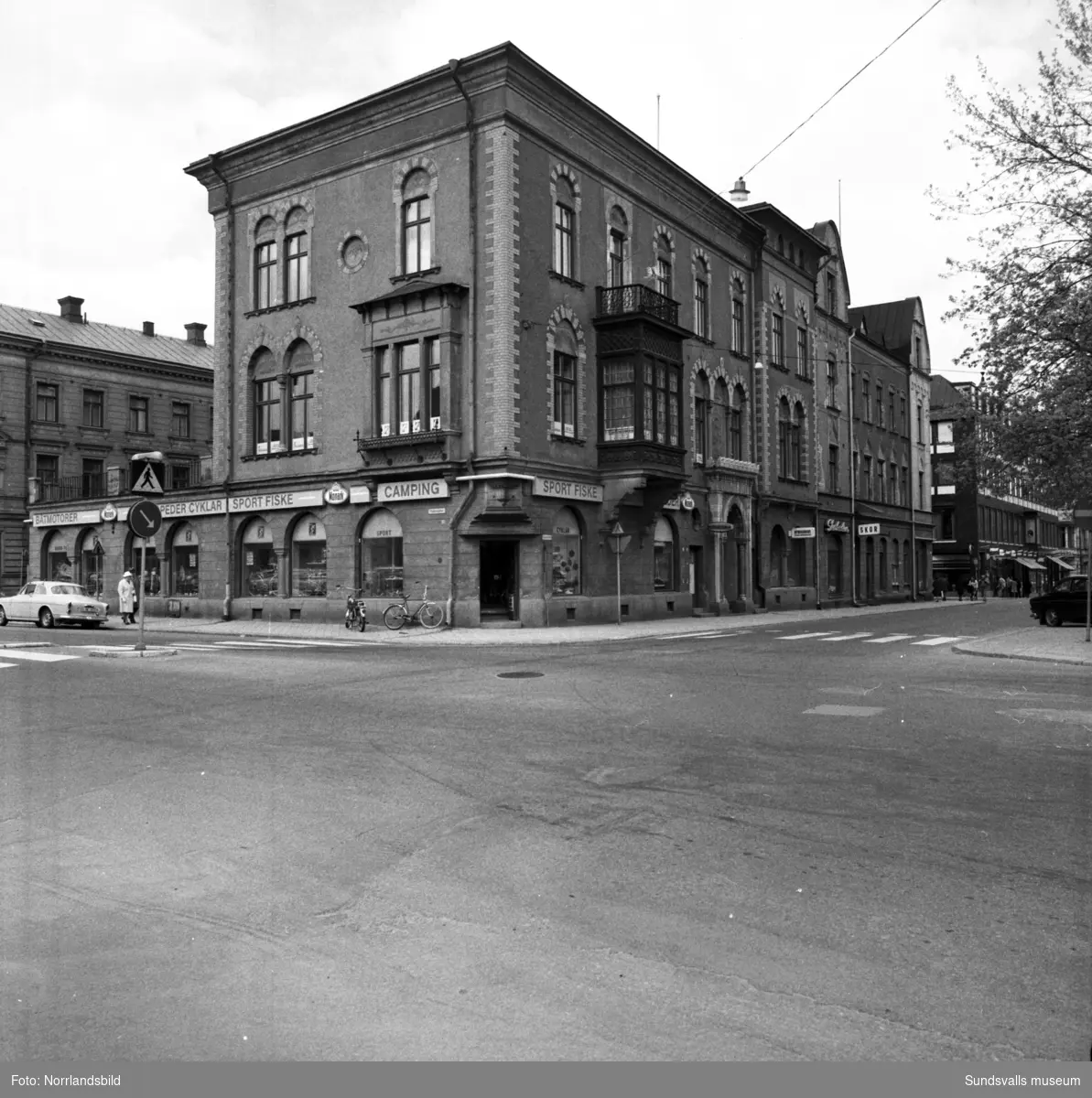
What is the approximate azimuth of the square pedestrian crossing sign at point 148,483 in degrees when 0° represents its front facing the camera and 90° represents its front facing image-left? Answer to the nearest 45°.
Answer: approximately 0°

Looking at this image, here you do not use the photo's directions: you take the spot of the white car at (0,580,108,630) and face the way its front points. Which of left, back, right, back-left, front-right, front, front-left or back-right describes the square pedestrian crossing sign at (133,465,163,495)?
back-left

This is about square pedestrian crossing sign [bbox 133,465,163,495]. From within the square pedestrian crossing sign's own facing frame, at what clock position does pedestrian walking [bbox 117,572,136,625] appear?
The pedestrian walking is roughly at 6 o'clock from the square pedestrian crossing sign.

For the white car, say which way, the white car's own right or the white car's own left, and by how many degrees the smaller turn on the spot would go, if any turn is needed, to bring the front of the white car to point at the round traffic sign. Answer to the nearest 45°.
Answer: approximately 135° to the white car's own left

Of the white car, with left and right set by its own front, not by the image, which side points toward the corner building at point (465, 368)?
back

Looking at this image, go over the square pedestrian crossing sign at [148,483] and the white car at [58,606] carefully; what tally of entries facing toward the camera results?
1

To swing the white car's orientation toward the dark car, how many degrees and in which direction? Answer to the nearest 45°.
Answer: approximately 180°

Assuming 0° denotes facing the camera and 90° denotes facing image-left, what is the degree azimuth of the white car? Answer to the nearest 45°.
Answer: approximately 135°

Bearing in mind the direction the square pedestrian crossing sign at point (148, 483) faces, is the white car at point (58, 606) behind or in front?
behind
